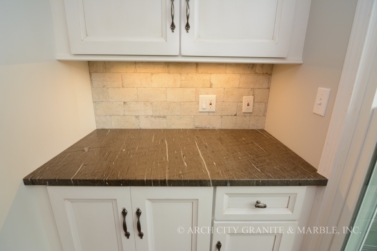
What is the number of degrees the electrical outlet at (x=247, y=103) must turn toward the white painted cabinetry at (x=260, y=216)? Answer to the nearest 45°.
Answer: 0° — it already faces it

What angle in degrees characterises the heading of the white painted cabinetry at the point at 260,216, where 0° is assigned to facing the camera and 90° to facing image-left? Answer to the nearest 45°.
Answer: approximately 0°

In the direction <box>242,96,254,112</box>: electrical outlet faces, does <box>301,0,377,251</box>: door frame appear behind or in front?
in front

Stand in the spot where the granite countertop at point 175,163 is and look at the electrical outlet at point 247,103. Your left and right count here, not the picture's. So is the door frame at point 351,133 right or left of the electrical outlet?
right

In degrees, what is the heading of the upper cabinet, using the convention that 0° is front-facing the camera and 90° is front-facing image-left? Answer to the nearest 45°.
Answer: approximately 0°
